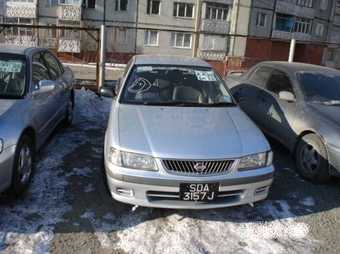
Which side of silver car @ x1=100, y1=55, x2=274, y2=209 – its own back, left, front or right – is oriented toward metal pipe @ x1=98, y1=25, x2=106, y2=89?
back

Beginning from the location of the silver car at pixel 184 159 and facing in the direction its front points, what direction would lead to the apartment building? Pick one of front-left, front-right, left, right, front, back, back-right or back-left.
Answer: back

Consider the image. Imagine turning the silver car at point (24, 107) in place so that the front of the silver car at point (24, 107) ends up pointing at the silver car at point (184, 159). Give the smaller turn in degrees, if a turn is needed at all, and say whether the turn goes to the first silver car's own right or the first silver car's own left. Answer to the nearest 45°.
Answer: approximately 90° to the first silver car's own left

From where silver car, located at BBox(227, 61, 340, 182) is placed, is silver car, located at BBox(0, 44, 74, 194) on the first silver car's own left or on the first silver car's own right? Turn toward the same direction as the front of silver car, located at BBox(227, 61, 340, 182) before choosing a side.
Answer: on the first silver car's own right

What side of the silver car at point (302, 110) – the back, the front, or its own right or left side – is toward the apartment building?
back

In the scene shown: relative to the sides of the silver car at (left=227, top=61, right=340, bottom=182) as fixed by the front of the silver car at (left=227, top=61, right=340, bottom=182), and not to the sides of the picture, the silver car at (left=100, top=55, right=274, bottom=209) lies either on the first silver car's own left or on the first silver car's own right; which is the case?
on the first silver car's own right

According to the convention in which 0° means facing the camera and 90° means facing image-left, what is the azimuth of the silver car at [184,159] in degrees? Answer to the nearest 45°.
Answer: approximately 0°

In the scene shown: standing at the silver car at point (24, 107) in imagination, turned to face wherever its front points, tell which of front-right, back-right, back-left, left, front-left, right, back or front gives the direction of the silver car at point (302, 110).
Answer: back-left

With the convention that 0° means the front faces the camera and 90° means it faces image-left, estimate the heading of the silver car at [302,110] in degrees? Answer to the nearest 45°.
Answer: approximately 315°
